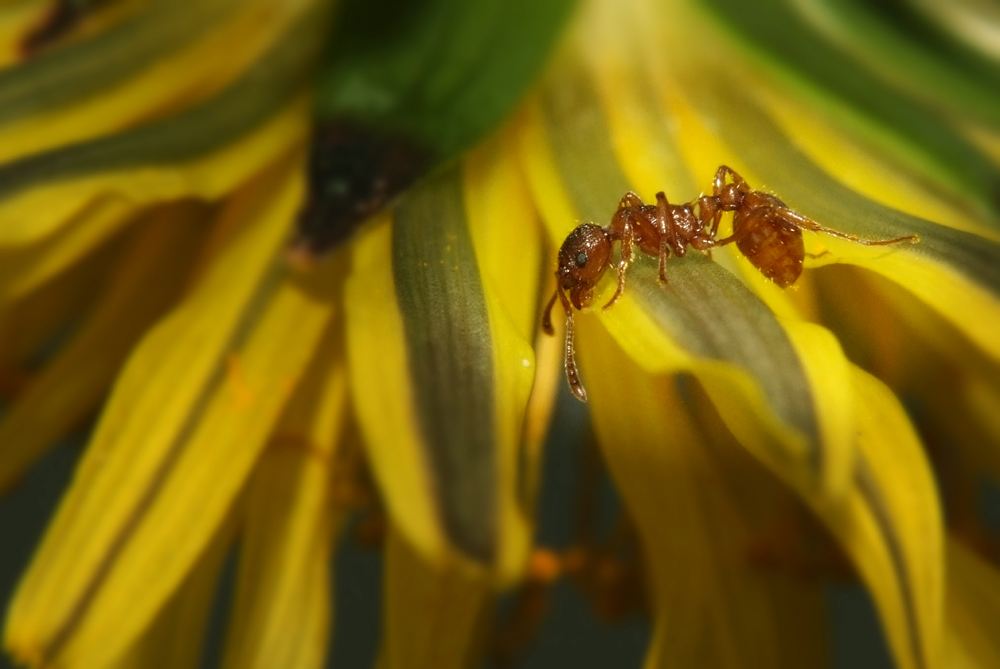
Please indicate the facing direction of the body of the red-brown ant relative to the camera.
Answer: to the viewer's left
